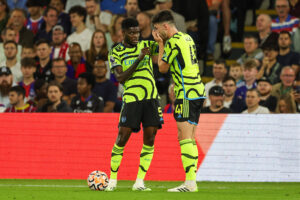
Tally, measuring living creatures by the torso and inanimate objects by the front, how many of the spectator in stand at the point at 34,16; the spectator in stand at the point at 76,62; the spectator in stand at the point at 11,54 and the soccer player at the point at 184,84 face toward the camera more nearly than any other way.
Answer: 3

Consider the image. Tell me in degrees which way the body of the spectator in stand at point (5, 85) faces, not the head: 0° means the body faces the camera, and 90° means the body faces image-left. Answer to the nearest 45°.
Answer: approximately 0°

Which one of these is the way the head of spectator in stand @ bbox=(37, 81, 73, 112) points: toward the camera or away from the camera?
toward the camera

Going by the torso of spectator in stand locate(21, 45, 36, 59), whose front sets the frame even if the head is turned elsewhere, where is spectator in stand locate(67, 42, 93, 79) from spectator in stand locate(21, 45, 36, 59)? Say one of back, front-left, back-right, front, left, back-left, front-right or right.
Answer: front-left

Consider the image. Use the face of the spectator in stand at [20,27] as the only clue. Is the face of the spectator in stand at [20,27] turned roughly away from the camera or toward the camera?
toward the camera

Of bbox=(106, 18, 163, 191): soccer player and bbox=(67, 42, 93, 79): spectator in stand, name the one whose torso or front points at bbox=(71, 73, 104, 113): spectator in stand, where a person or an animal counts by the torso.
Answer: bbox=(67, 42, 93, 79): spectator in stand

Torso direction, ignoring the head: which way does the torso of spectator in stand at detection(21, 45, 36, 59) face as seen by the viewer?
toward the camera

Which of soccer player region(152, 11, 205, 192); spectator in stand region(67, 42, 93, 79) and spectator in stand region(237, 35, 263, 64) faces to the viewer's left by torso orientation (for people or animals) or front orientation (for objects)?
the soccer player

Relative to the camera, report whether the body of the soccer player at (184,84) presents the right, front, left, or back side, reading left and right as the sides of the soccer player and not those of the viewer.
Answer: left

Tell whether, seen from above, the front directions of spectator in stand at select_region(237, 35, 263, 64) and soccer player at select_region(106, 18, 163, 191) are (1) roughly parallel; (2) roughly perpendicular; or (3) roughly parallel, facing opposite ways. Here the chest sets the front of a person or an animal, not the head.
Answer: roughly parallel

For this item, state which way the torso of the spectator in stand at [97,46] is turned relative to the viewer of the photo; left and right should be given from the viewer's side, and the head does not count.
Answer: facing the viewer

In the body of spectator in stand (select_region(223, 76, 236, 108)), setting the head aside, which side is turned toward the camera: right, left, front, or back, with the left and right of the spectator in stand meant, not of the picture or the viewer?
front
